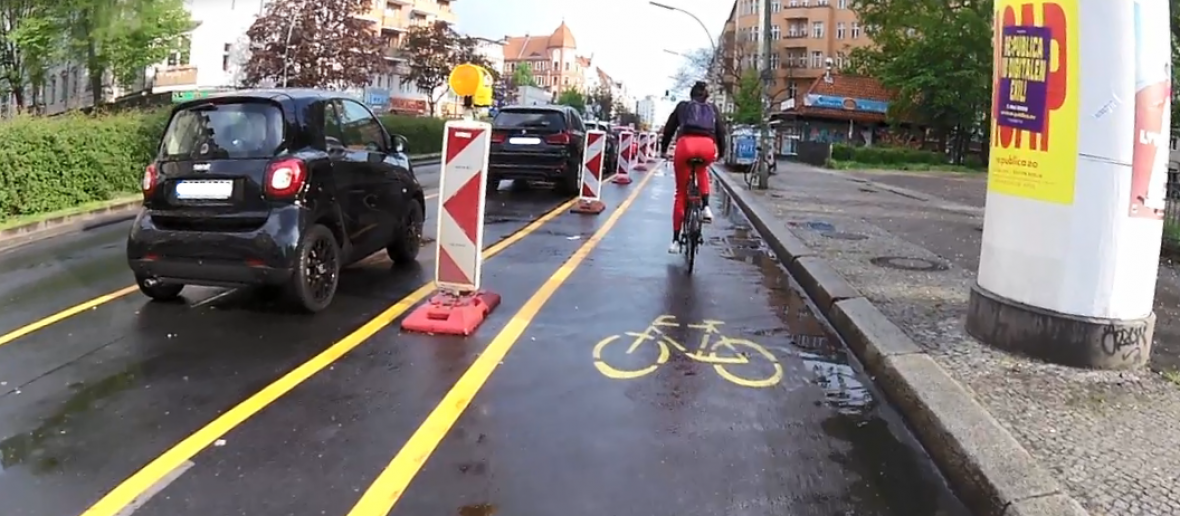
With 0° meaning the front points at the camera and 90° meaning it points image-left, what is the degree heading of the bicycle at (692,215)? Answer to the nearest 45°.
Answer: approximately 180°

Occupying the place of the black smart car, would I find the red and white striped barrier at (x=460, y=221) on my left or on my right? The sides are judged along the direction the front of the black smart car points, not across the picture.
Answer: on my right

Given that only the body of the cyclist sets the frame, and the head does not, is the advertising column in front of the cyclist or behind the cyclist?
behind

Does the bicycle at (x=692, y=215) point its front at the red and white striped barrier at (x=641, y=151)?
yes

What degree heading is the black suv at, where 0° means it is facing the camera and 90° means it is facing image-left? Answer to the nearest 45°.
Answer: approximately 180°

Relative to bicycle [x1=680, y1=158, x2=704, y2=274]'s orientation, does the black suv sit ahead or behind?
ahead

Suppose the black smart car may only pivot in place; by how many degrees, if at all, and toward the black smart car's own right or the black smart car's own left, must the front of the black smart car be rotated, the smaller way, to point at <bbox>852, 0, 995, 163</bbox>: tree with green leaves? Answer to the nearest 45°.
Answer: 0° — it already faces it

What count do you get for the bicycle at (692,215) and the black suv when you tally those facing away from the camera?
2

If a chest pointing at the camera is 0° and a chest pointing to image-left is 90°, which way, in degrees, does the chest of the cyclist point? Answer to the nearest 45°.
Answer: approximately 180°

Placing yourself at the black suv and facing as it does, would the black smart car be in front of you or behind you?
behind

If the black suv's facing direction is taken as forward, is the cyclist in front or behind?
behind
